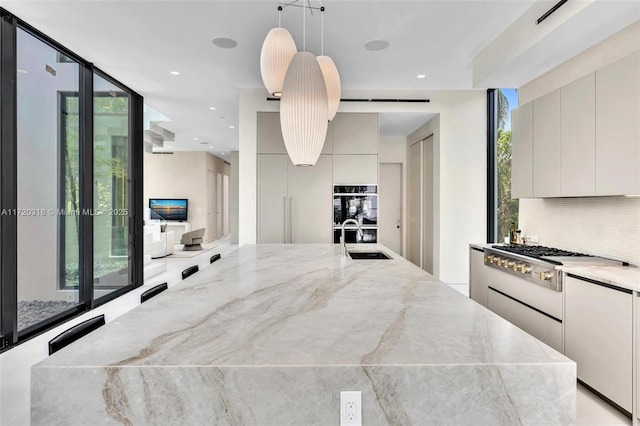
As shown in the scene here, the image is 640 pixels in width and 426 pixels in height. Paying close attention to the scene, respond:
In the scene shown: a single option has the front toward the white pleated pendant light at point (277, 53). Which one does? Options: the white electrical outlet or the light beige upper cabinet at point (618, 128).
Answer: the light beige upper cabinet

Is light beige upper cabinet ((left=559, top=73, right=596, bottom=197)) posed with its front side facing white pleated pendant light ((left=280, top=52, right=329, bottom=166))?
yes

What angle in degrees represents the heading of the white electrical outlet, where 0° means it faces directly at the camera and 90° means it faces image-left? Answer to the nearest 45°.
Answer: approximately 0°

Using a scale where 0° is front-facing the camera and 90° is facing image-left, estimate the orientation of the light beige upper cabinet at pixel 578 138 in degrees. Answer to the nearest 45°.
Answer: approximately 45°

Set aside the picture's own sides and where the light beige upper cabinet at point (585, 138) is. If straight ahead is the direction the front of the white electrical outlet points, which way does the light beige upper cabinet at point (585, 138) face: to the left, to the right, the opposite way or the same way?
to the right

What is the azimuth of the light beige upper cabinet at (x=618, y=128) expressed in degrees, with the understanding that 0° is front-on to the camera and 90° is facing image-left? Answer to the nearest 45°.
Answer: approximately 45°

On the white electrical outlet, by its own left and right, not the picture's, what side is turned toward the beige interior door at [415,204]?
back

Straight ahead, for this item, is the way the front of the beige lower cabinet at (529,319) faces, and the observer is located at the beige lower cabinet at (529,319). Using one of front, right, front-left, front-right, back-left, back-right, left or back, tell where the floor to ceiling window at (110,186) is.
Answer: front-right

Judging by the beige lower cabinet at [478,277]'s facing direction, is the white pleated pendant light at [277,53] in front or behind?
in front
